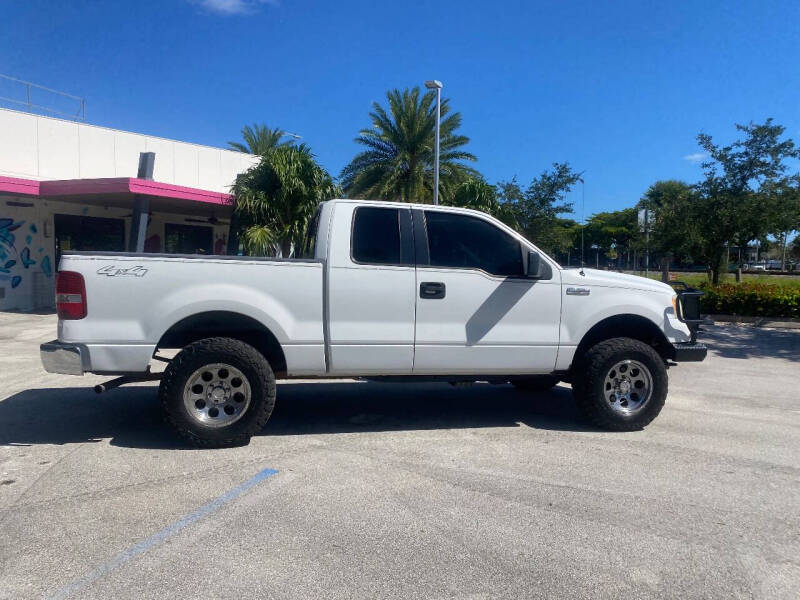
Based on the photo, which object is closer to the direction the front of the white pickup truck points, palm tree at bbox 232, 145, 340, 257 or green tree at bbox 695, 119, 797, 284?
the green tree

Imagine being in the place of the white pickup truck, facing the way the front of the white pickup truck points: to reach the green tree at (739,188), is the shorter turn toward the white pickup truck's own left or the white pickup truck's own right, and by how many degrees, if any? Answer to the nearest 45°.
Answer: approximately 45° to the white pickup truck's own left

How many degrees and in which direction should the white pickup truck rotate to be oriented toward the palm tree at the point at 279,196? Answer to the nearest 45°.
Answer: approximately 90° to its left

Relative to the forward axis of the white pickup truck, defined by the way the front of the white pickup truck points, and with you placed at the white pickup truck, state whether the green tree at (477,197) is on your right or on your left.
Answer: on your left

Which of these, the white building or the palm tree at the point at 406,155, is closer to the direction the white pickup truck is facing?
the palm tree

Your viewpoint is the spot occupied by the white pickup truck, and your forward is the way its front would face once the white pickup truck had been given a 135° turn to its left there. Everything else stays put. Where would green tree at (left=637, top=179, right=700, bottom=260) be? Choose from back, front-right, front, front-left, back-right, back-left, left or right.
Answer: right

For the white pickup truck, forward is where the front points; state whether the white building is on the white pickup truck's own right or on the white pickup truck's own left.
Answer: on the white pickup truck's own left

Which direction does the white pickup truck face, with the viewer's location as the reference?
facing to the right of the viewer

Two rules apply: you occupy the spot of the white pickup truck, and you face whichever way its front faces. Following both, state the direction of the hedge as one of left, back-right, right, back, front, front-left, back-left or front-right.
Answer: front-left
